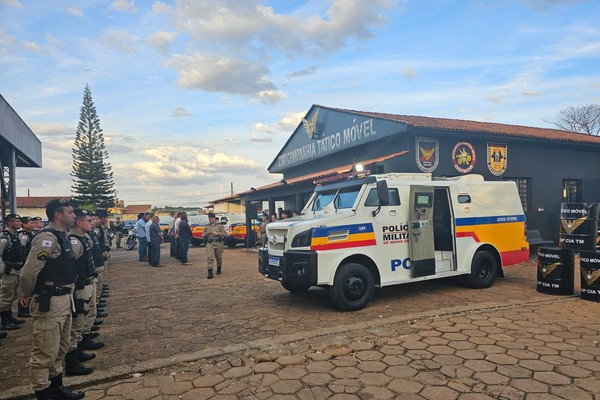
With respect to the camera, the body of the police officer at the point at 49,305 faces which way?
to the viewer's right

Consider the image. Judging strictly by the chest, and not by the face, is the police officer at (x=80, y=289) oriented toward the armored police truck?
yes

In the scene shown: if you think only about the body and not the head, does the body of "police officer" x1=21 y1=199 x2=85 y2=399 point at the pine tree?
no

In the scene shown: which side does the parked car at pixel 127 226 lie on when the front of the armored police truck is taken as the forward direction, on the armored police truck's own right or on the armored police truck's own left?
on the armored police truck's own right

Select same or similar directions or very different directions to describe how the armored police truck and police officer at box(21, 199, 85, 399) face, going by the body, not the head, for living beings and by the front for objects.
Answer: very different directions

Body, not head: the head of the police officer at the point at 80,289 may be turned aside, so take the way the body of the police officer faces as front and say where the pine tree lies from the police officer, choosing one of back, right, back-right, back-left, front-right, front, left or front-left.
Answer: left

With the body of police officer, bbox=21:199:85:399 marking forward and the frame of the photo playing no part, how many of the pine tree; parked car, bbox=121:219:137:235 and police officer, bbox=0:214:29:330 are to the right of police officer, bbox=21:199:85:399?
0

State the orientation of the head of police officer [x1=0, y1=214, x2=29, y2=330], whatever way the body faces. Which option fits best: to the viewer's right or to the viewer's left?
to the viewer's right

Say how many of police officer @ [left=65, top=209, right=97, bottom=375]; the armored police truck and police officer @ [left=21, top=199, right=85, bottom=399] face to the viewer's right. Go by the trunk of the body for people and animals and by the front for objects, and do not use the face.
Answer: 2

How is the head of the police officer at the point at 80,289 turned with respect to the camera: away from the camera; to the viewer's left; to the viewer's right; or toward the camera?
to the viewer's right

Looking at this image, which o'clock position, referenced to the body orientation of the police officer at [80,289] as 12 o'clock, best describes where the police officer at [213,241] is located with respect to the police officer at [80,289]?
the police officer at [213,241] is roughly at 10 o'clock from the police officer at [80,289].

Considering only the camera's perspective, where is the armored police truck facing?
facing the viewer and to the left of the viewer

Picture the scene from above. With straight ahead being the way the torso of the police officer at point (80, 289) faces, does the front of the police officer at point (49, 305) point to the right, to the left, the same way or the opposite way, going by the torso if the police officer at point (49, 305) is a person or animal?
the same way

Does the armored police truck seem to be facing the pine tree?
no

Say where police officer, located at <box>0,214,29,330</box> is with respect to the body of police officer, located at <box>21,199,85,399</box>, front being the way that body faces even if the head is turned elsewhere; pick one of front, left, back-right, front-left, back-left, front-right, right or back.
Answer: left

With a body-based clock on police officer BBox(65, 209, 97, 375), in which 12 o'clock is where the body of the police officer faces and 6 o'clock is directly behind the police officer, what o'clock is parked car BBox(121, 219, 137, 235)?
The parked car is roughly at 9 o'clock from the police officer.

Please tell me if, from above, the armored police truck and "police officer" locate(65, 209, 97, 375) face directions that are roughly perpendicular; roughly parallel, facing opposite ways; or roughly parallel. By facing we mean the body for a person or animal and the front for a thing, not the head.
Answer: roughly parallel, facing opposite ways

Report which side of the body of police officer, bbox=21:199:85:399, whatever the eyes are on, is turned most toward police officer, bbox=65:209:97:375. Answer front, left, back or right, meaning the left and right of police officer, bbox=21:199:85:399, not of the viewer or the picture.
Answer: left

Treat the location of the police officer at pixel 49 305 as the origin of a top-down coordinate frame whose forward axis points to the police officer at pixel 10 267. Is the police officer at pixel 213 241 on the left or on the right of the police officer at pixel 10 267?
right

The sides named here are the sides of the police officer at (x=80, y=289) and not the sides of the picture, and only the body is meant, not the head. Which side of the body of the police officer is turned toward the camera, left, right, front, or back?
right
